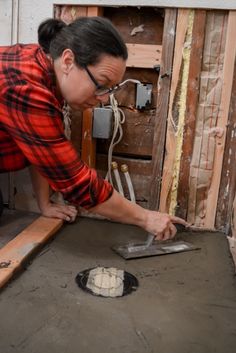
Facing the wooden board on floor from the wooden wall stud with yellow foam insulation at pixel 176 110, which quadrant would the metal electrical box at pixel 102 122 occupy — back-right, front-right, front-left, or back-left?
front-right

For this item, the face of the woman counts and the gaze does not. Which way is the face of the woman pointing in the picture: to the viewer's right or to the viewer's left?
to the viewer's right

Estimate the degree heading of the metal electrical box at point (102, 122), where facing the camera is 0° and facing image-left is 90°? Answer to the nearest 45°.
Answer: approximately 0°
